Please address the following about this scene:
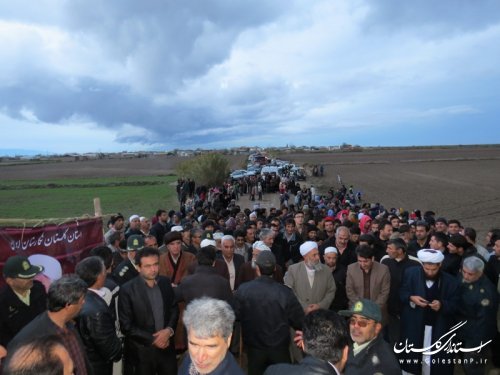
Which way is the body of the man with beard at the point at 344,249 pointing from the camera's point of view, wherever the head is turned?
toward the camera

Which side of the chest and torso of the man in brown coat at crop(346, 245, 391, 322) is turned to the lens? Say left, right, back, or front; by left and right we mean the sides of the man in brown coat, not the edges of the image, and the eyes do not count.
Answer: front

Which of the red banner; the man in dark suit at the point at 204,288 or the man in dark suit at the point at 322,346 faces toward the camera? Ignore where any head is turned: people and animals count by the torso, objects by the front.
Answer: the red banner

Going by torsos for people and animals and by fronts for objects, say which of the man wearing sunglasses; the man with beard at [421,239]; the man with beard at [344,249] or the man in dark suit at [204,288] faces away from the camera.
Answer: the man in dark suit

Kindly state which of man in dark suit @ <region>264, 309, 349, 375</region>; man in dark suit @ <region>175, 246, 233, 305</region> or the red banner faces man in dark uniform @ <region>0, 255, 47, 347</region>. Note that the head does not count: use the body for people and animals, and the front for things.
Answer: the red banner

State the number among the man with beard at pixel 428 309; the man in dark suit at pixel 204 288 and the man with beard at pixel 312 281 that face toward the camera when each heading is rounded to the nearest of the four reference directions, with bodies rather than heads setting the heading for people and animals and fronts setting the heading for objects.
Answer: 2

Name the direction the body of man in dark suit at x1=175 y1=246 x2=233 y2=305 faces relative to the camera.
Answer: away from the camera

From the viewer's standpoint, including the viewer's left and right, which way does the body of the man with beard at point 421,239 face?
facing the viewer and to the left of the viewer

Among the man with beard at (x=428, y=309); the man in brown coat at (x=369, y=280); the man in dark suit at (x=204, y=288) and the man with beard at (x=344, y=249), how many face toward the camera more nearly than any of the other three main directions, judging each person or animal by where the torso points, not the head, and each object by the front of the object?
3

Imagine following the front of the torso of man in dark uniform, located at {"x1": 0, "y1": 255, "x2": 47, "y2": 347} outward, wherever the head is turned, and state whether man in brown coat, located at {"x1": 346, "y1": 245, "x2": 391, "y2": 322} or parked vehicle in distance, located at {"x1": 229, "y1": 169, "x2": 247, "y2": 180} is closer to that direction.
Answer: the man in brown coat

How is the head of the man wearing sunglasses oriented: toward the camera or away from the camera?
toward the camera

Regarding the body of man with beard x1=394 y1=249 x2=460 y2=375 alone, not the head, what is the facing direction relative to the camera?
toward the camera

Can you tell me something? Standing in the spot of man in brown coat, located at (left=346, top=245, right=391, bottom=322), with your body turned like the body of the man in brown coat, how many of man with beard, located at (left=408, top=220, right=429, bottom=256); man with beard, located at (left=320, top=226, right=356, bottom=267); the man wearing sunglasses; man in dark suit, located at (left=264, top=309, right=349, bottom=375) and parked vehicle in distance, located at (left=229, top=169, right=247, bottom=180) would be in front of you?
2

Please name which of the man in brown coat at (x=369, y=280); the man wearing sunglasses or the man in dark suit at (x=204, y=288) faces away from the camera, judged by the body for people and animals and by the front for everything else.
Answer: the man in dark suit

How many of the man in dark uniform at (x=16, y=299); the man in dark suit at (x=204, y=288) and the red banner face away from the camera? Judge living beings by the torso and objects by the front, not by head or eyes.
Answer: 1

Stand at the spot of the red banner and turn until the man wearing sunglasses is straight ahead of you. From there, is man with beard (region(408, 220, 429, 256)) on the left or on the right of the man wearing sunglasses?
left

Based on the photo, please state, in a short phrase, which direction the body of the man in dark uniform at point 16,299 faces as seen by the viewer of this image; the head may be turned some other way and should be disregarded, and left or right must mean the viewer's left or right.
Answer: facing the viewer and to the right of the viewer

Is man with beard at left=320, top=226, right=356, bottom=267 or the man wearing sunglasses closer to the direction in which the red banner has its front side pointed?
the man wearing sunglasses

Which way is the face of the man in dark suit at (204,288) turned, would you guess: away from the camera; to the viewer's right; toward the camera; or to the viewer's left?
away from the camera
